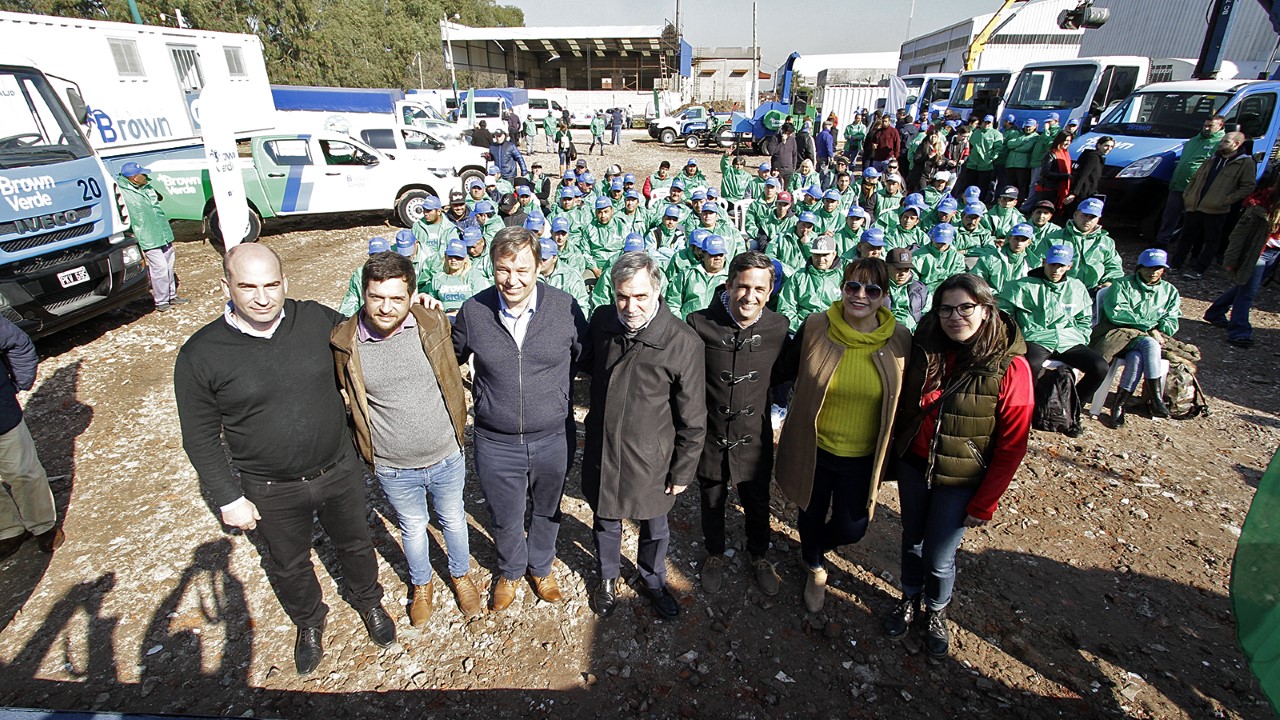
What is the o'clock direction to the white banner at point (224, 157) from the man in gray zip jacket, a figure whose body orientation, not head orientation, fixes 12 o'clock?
The white banner is roughly at 5 o'clock from the man in gray zip jacket.

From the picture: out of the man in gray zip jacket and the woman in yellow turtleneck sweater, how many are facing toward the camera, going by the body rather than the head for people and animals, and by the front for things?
2

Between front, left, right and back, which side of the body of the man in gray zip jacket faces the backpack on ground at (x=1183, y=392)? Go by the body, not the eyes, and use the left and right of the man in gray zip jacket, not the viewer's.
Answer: left

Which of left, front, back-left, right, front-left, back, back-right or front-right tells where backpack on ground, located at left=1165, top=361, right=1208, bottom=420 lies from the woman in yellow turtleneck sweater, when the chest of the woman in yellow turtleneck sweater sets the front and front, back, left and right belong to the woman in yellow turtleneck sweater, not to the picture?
back-left

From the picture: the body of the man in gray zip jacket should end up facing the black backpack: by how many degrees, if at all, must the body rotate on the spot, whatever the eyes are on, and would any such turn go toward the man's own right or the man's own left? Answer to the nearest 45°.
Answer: approximately 90° to the man's own left

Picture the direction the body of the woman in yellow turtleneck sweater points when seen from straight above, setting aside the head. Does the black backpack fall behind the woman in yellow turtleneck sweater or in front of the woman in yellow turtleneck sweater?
behind
